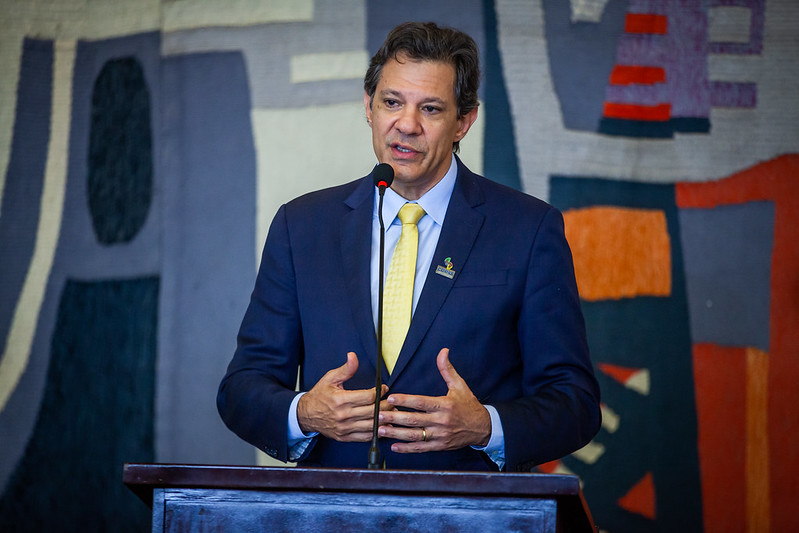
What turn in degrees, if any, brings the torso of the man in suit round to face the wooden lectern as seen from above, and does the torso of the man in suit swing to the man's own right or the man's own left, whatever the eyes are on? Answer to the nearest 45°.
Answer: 0° — they already face it

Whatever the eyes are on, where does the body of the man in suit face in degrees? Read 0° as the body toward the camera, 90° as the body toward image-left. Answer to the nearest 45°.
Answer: approximately 0°
